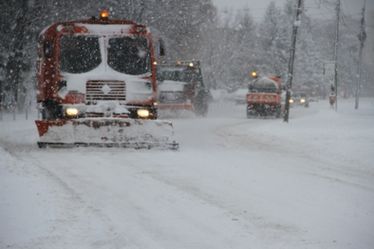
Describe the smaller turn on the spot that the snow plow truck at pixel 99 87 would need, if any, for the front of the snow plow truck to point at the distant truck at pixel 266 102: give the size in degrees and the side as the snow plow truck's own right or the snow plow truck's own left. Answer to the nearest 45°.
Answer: approximately 135° to the snow plow truck's own left

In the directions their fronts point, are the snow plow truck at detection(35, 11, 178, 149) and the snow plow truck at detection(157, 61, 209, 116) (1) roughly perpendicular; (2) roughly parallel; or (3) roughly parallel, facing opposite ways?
roughly parallel

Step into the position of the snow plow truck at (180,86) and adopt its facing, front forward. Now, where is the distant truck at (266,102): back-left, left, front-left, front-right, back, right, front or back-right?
back-left

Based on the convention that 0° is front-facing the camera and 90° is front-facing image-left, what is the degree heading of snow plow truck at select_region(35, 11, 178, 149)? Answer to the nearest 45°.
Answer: approximately 0°

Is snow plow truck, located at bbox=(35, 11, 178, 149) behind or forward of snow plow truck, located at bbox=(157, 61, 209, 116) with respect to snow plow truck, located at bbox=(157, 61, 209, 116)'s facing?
forward

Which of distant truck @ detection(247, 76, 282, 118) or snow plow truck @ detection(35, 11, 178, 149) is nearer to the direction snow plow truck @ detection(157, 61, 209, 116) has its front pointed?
the snow plow truck

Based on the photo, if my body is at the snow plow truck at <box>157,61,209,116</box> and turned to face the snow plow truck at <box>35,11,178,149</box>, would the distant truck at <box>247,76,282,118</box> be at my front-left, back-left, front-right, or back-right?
back-left

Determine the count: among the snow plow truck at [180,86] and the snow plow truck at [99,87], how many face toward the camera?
2

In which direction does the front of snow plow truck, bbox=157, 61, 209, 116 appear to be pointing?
toward the camera

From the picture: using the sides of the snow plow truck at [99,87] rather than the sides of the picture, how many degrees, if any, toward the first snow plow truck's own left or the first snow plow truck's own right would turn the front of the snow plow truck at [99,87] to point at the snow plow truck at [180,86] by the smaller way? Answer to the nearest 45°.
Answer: approximately 180°
